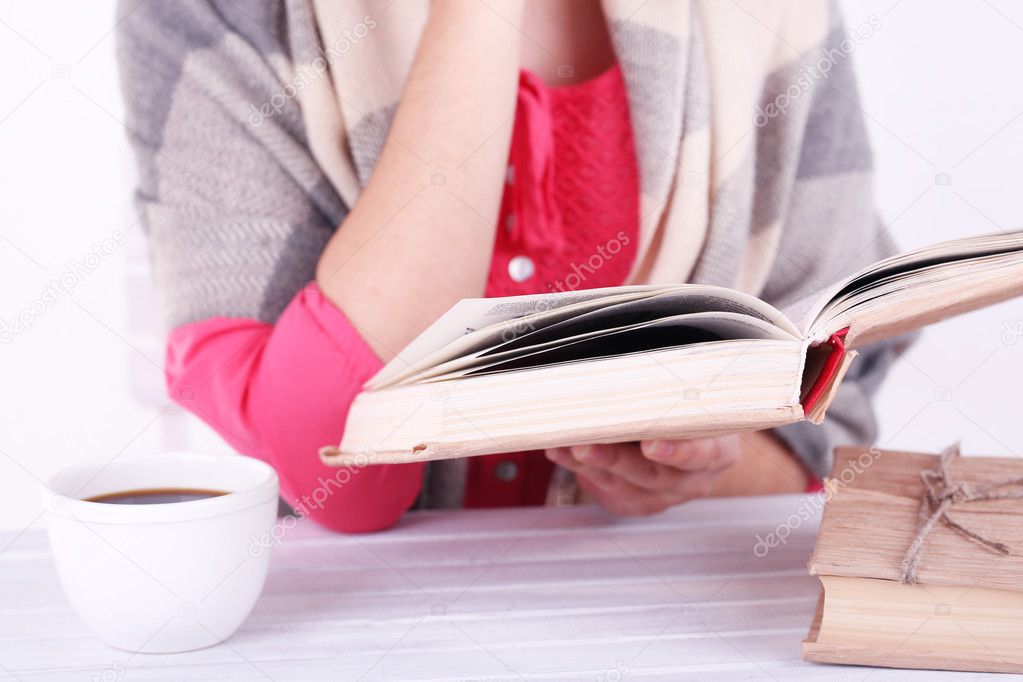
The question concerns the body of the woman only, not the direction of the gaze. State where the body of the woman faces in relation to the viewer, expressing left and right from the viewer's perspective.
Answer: facing the viewer
